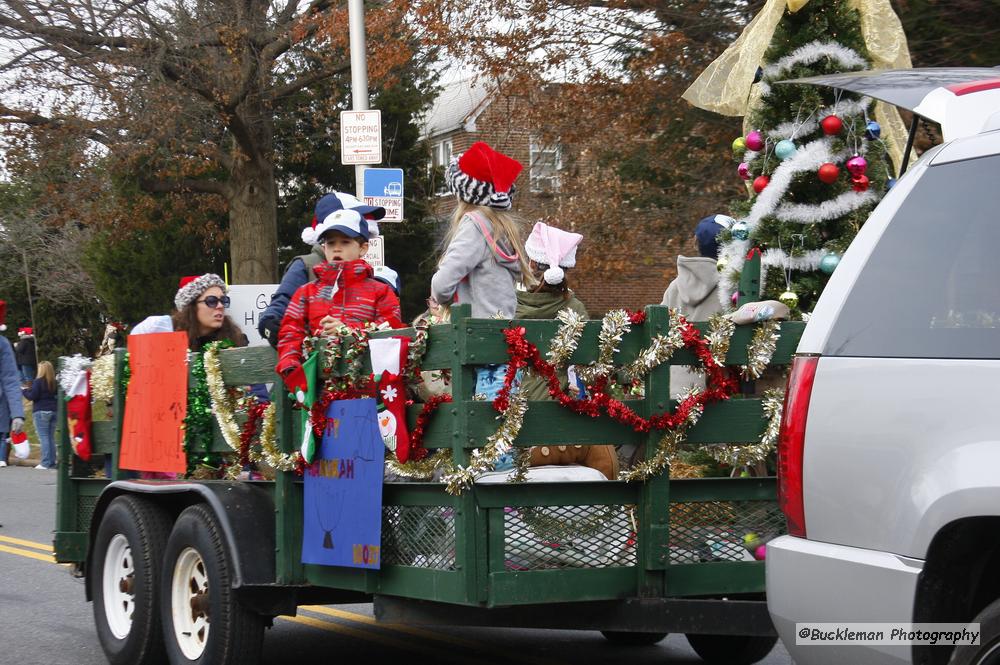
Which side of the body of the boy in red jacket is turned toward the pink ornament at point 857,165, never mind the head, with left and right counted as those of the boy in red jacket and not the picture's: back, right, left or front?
left

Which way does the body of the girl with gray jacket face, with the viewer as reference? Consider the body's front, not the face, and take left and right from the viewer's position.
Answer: facing away from the viewer and to the left of the viewer

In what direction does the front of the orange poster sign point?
toward the camera

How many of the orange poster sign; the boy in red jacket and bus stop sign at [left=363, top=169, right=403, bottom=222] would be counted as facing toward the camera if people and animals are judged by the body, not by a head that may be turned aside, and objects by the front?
3

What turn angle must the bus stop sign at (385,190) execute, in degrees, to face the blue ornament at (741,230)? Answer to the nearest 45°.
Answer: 0° — it already faces it

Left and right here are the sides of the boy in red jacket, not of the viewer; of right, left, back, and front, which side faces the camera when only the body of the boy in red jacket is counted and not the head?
front

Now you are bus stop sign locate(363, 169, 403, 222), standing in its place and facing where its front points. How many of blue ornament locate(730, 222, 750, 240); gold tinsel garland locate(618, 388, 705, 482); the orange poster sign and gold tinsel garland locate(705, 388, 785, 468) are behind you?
0

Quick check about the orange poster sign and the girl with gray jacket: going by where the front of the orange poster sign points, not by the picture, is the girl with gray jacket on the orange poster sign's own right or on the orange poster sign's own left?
on the orange poster sign's own left

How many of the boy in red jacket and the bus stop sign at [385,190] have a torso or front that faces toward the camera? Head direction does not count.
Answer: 2

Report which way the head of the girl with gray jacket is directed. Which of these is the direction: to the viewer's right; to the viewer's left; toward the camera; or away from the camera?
away from the camera

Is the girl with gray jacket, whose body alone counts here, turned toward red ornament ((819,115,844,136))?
no

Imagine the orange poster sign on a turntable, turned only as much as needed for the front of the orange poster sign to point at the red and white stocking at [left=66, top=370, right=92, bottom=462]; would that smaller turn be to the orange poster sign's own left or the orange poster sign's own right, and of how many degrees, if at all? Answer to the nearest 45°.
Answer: approximately 135° to the orange poster sign's own right

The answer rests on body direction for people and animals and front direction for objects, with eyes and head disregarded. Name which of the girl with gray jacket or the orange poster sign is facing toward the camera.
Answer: the orange poster sign

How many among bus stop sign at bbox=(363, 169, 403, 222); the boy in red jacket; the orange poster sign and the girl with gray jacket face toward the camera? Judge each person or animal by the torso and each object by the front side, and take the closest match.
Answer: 3
